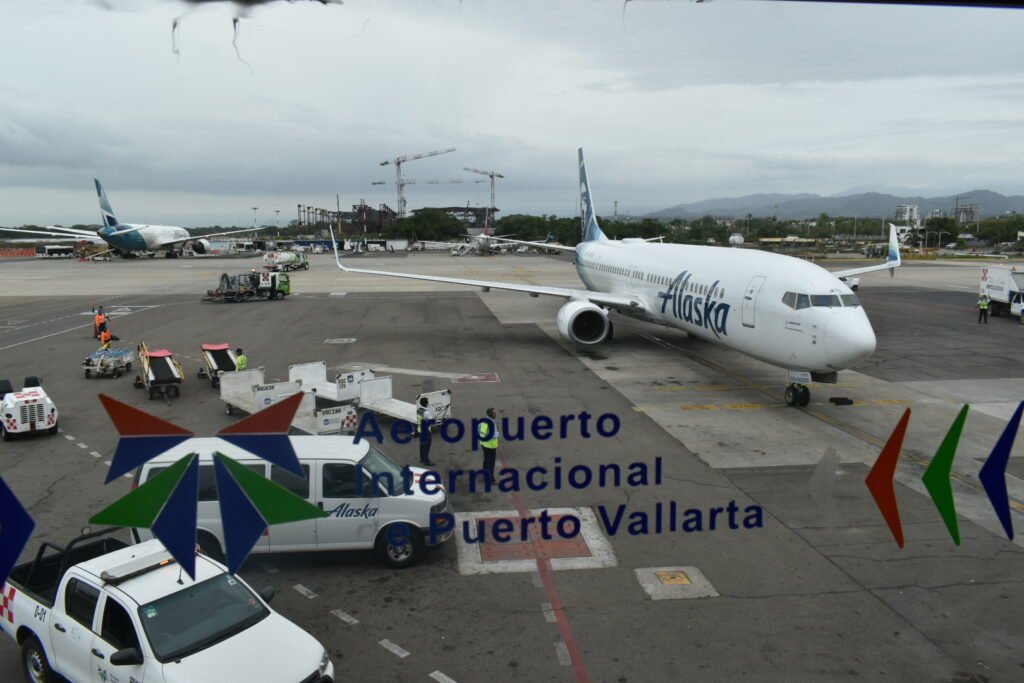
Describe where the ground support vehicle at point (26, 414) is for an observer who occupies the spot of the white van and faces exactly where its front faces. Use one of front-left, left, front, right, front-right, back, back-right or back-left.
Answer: back-left

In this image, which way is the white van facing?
to the viewer's right

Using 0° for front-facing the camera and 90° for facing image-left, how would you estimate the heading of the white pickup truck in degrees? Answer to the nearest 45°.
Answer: approximately 315°

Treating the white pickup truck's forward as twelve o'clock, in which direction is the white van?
The white van is roughly at 9 o'clock from the white pickup truck.

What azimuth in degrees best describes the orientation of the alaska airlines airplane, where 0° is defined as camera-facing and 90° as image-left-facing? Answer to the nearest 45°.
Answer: approximately 315°

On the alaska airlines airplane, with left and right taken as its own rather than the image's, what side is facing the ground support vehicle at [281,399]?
right

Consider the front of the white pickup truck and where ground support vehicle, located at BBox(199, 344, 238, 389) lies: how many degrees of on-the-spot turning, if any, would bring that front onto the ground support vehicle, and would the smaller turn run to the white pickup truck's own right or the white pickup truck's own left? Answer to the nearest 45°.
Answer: approximately 135° to the white pickup truck's own left

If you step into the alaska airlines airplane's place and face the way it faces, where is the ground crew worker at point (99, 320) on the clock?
The ground crew worker is roughly at 5 o'clock from the alaska airlines airplane.

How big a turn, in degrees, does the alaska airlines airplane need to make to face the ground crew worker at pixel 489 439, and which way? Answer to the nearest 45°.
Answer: approximately 90° to its right

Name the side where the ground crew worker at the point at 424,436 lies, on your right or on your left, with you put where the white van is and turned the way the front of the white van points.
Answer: on your left

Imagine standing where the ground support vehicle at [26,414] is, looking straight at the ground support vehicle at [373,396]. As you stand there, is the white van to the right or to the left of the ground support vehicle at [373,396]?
right
